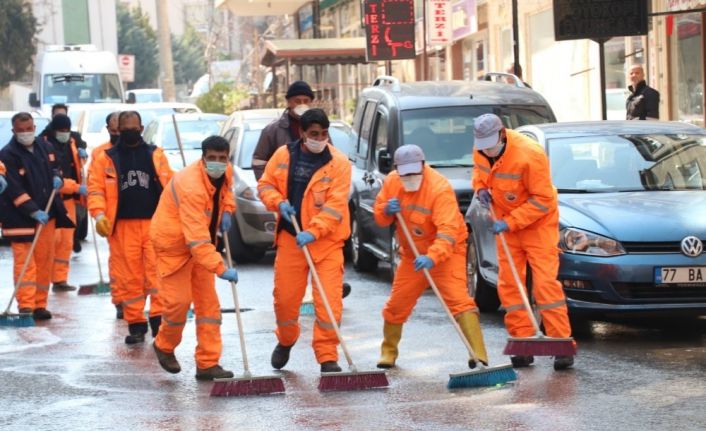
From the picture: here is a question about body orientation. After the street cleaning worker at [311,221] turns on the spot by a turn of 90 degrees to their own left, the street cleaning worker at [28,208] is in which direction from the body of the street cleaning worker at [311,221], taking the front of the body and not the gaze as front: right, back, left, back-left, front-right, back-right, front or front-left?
back-left

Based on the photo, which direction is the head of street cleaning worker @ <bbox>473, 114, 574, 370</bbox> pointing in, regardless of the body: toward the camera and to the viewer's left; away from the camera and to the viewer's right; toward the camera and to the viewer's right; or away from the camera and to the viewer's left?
toward the camera and to the viewer's left

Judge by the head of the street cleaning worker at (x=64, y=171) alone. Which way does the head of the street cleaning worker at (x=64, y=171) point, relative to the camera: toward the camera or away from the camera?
toward the camera

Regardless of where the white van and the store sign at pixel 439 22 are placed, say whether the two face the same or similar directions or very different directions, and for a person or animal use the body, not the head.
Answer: same or similar directions

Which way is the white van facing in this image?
toward the camera

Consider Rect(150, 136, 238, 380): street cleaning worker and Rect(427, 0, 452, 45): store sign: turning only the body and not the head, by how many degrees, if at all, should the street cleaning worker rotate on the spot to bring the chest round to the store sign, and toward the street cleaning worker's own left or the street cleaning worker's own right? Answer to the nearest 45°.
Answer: approximately 135° to the street cleaning worker's own left

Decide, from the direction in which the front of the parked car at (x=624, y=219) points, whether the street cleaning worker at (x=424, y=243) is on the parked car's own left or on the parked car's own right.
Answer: on the parked car's own right

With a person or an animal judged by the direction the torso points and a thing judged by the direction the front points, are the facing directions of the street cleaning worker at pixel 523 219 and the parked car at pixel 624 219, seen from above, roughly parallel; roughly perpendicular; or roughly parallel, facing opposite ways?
roughly perpendicular

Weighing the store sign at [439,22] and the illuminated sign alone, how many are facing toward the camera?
2

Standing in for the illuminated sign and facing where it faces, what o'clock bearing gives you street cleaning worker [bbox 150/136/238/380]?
The street cleaning worker is roughly at 12 o'clock from the illuminated sign.

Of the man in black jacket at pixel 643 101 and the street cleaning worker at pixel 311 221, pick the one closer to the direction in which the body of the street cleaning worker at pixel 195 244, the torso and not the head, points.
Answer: the street cleaning worker

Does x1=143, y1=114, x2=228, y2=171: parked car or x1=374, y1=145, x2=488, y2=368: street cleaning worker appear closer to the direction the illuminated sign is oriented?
the street cleaning worker

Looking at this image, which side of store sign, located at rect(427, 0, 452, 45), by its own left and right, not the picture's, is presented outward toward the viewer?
front

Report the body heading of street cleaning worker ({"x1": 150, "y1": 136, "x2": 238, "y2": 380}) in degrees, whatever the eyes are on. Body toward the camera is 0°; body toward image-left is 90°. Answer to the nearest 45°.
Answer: approximately 315°
